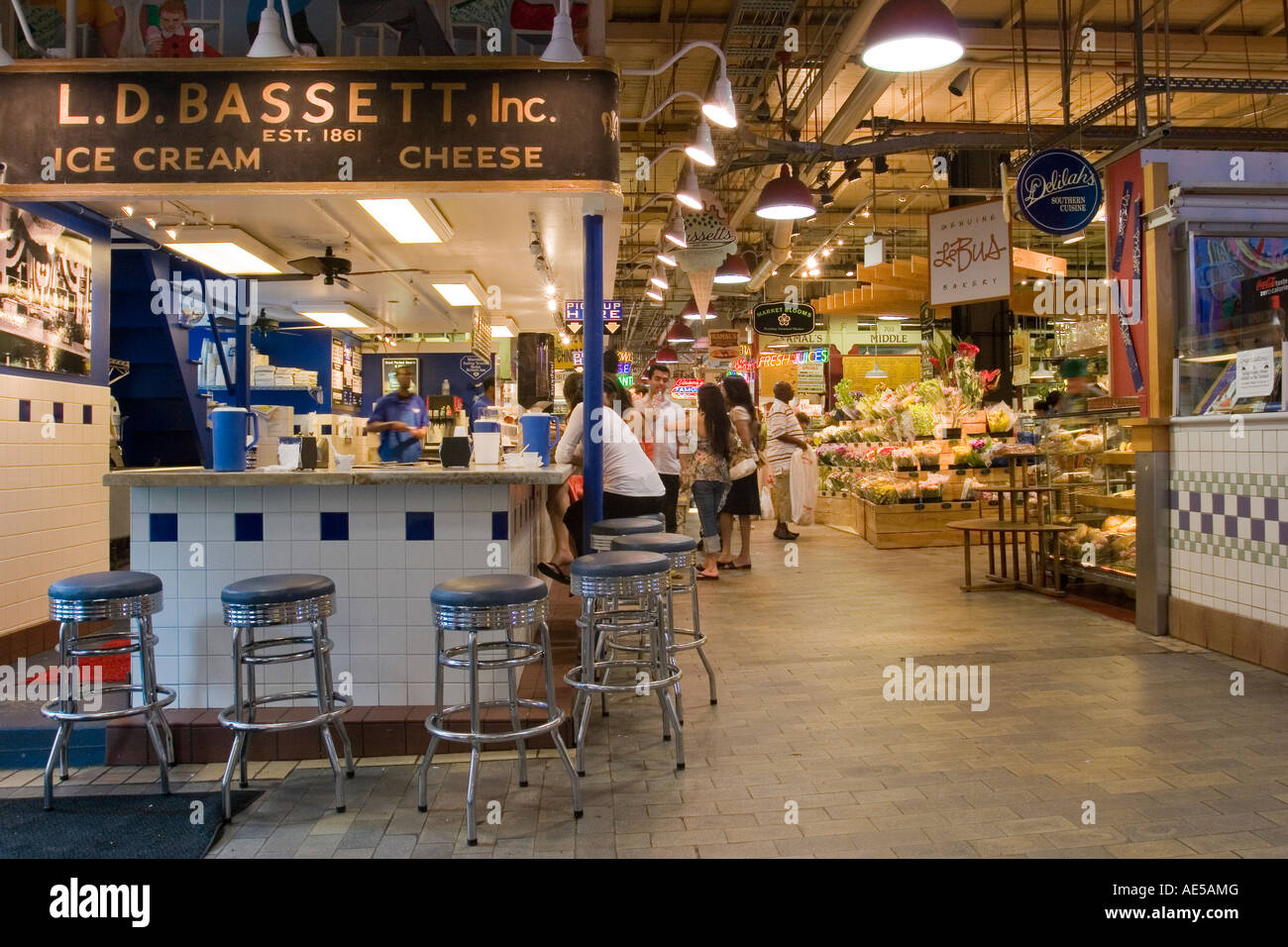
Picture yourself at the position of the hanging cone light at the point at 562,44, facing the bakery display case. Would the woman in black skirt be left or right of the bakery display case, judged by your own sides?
left

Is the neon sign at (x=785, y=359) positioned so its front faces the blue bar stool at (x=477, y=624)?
yes

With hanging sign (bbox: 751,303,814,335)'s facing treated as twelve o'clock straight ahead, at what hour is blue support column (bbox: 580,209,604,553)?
The blue support column is roughly at 12 o'clock from the hanging sign.

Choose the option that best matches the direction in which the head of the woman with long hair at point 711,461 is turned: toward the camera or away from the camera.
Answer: away from the camera

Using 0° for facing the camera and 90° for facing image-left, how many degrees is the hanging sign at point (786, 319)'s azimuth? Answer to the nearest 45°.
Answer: approximately 0°

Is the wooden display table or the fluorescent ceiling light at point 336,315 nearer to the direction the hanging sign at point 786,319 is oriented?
the wooden display table

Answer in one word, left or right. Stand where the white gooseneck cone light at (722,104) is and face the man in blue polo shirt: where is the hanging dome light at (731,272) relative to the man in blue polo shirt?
right
